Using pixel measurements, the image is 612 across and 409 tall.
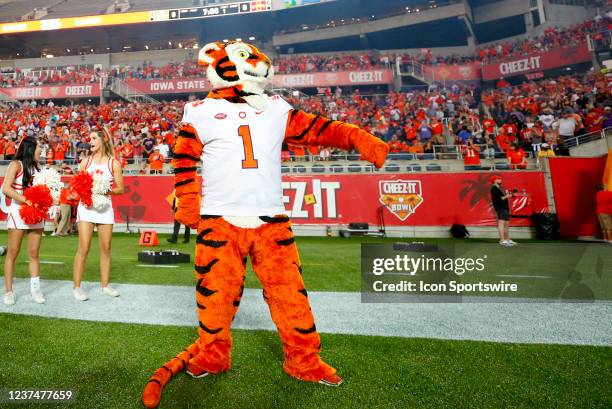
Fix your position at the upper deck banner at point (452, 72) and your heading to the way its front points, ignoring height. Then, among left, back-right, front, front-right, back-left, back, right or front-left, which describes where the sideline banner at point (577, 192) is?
front

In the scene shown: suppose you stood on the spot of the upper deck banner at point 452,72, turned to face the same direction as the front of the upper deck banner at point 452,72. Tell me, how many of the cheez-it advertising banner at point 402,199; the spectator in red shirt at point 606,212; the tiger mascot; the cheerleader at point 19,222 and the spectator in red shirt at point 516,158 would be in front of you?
5

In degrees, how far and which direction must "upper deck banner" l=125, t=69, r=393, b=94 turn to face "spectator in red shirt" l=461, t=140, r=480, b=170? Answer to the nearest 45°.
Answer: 0° — it already faces them

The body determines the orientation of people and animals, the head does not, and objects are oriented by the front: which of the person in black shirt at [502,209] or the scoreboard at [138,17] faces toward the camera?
the scoreboard

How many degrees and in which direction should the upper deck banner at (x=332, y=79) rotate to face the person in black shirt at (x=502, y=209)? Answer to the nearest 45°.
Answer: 0° — it already faces them

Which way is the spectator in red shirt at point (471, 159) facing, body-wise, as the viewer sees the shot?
toward the camera

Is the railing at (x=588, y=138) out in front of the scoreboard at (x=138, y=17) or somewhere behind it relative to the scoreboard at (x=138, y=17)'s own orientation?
in front

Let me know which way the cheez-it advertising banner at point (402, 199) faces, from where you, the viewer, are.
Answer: facing the viewer

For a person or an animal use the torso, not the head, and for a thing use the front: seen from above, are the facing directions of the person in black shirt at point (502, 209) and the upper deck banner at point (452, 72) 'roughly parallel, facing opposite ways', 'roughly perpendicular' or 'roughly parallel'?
roughly perpendicular

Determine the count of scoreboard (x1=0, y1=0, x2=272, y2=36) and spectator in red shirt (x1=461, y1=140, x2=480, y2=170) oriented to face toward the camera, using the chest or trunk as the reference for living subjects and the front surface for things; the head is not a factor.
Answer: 2
